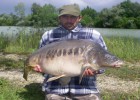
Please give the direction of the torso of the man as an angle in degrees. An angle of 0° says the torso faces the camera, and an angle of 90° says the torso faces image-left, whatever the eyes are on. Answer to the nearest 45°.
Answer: approximately 0°
